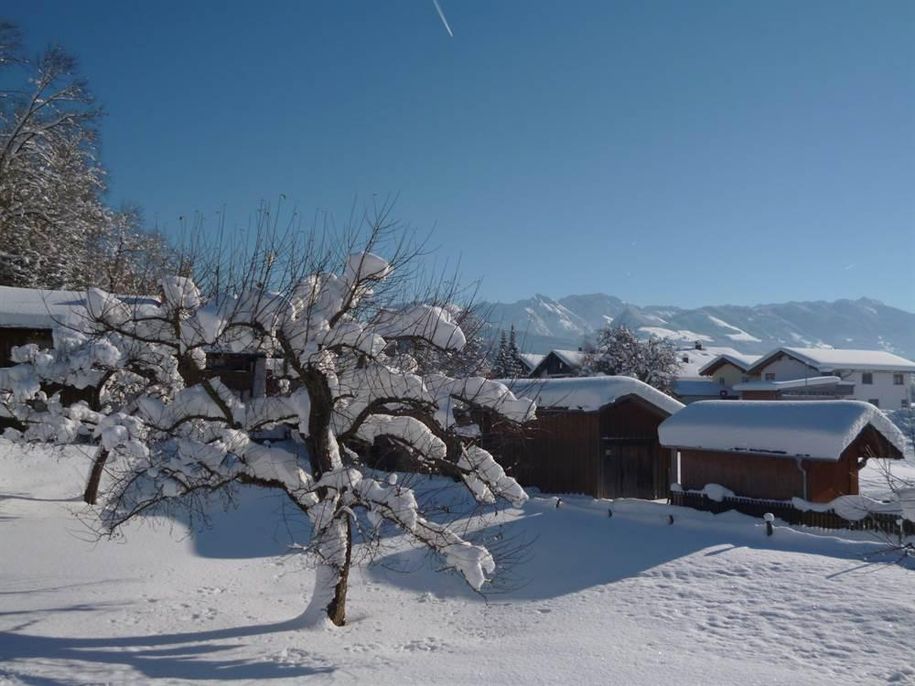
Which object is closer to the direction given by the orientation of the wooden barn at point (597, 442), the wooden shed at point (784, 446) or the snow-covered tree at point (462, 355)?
the wooden shed

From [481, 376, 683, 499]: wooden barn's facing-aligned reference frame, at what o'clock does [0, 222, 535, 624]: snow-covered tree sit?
The snow-covered tree is roughly at 2 o'clock from the wooden barn.

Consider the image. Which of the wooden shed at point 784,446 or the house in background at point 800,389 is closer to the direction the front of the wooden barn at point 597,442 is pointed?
the wooden shed

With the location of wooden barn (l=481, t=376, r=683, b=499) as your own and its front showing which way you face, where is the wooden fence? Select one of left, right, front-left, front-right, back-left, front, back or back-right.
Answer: front

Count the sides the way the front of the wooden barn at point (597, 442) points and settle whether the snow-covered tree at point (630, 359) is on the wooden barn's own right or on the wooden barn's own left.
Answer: on the wooden barn's own left

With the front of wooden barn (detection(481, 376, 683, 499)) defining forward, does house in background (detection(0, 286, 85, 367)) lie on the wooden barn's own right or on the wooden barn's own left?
on the wooden barn's own right

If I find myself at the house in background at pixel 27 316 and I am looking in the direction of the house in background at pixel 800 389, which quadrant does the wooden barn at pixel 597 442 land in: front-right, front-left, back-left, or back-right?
front-right

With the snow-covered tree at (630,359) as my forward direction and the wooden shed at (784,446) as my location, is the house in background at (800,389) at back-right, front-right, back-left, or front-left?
front-right

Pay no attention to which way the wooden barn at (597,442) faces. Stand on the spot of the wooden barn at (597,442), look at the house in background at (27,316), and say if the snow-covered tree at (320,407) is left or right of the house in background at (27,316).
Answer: left

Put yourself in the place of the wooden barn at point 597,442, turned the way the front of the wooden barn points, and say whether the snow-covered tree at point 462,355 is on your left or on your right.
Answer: on your right
